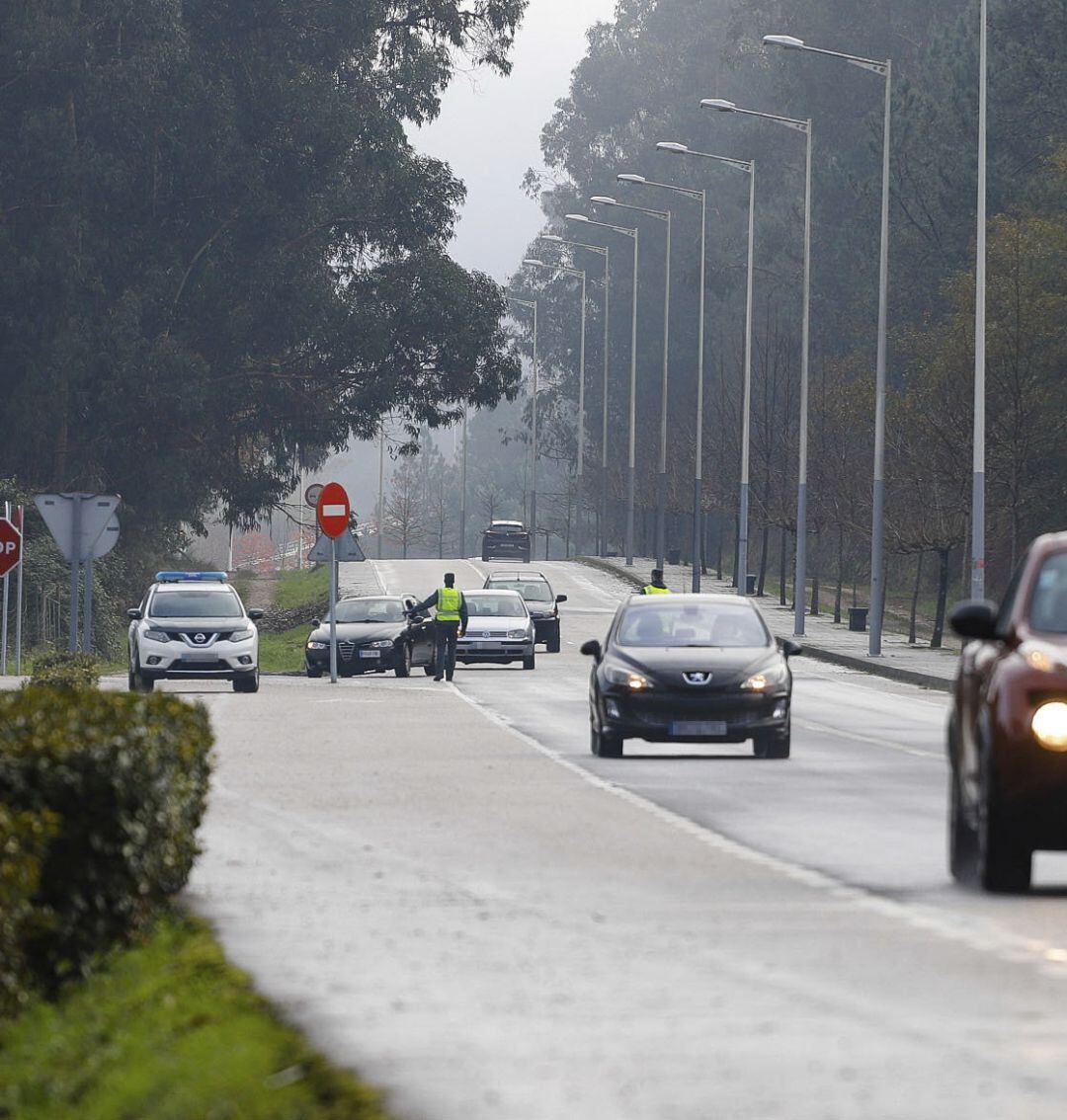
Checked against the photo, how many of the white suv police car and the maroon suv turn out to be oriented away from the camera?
0

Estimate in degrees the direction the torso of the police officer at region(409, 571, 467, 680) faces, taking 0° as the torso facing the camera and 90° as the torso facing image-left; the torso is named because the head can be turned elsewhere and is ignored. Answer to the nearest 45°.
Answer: approximately 180°

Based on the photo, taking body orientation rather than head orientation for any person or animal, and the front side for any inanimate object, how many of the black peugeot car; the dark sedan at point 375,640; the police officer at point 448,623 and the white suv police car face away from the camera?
1

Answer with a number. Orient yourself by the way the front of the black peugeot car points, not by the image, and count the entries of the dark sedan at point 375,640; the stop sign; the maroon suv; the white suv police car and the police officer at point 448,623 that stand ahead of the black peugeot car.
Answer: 1

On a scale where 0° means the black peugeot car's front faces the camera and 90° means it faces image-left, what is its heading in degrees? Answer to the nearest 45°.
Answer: approximately 0°

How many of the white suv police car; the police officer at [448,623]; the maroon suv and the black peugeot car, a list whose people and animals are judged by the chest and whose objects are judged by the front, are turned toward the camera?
3

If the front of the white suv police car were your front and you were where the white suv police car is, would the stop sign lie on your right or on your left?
on your right

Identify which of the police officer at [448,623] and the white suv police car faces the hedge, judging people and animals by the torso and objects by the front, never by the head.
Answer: the white suv police car

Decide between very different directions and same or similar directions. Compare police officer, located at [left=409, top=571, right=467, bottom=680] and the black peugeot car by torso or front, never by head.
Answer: very different directions

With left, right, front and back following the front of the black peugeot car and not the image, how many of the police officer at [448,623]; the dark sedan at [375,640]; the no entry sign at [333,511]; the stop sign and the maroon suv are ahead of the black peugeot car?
1

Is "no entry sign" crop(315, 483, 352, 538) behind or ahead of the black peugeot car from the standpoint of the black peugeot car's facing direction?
behind
